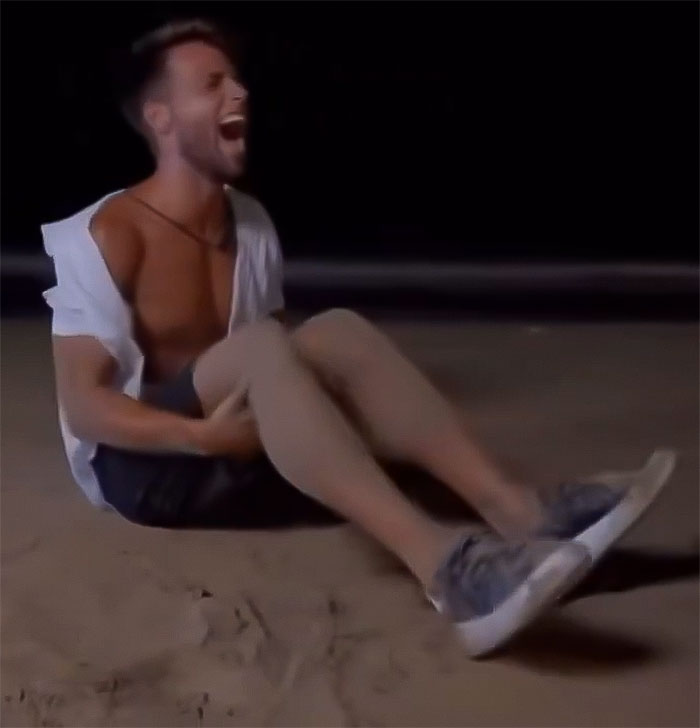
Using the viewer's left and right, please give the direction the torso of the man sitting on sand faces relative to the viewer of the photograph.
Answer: facing the viewer and to the right of the viewer
